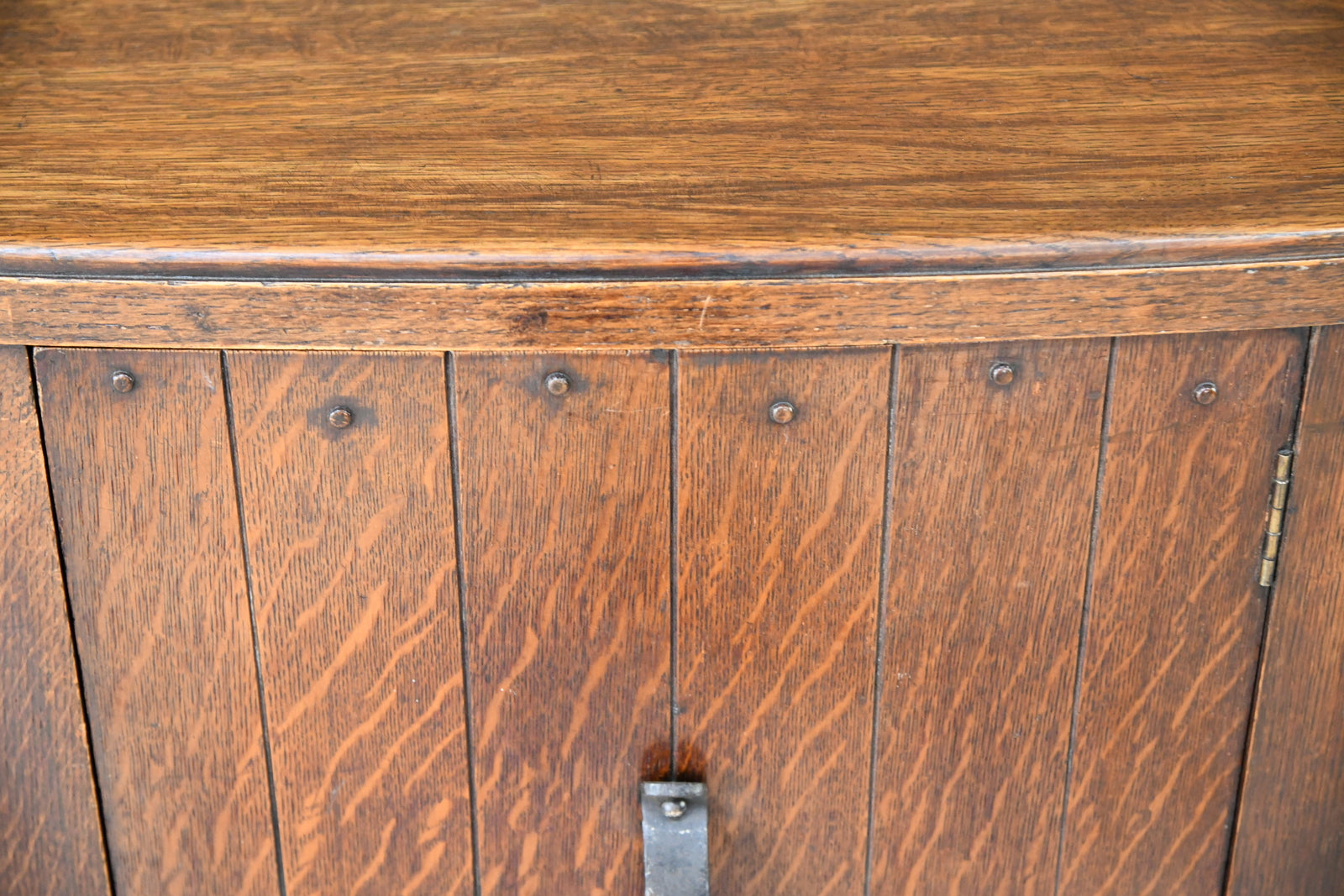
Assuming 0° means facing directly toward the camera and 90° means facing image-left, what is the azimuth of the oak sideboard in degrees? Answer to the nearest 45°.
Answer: approximately 0°
